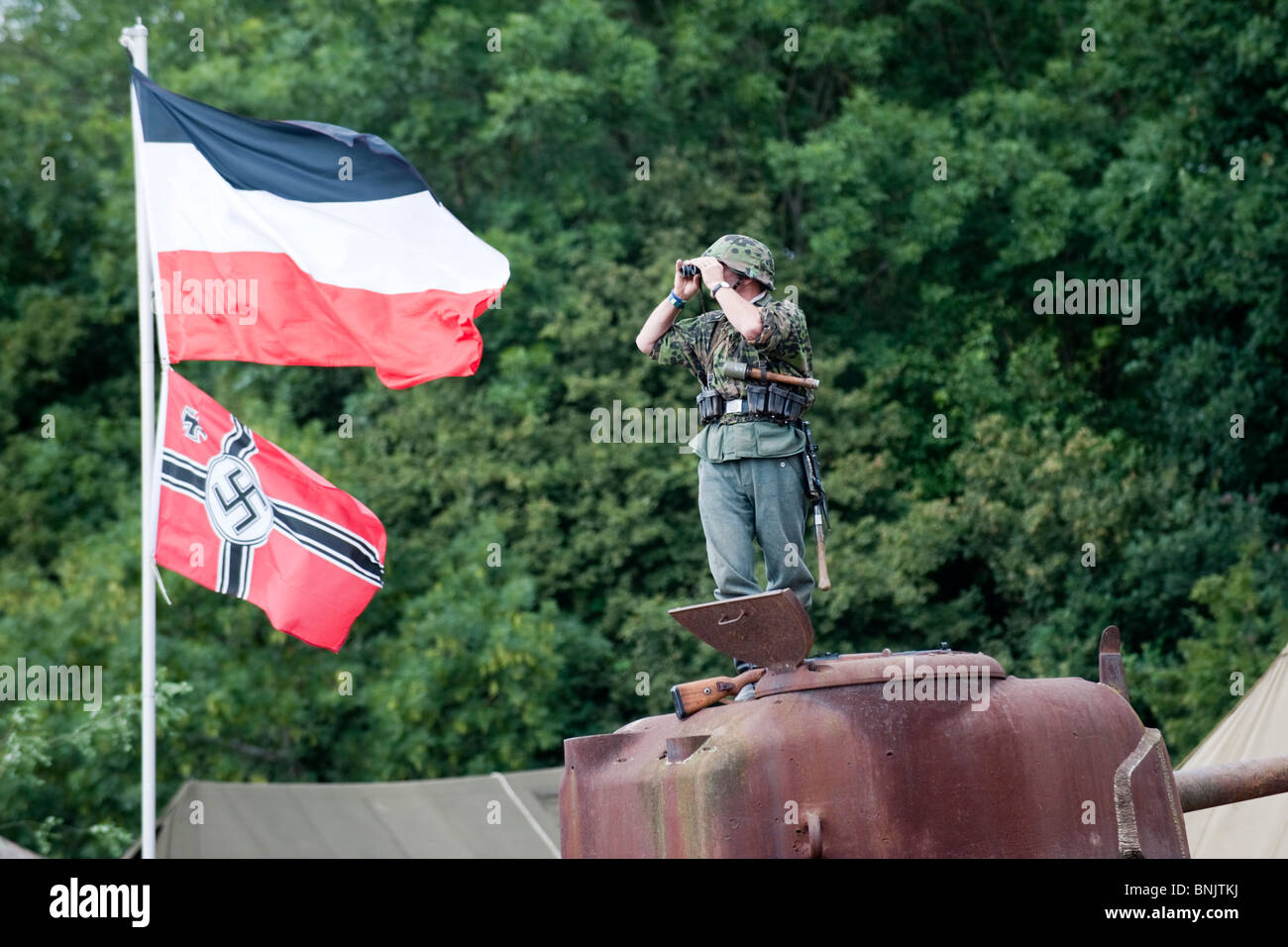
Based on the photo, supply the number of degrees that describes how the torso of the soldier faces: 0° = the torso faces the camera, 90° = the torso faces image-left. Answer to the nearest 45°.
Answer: approximately 45°

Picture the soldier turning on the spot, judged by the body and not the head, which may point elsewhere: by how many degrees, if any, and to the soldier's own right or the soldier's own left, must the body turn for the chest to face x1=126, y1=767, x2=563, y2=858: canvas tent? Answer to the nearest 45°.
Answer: approximately 135° to the soldier's own right

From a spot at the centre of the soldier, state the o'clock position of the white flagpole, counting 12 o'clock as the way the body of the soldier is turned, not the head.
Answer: The white flagpole is roughly at 3 o'clock from the soldier.

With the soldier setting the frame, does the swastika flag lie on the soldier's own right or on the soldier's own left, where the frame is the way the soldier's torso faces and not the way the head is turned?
on the soldier's own right
